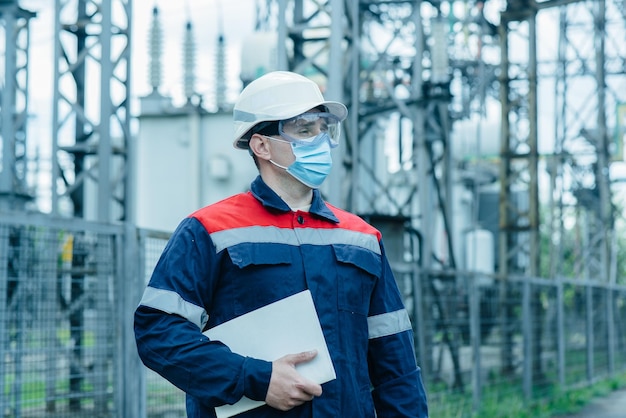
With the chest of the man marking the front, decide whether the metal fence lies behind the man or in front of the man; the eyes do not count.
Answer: behind

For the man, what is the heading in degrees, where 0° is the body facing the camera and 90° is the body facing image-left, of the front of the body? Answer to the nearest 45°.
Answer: approximately 315°
